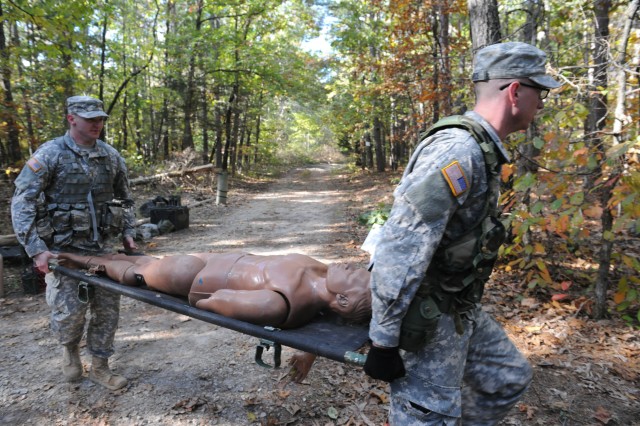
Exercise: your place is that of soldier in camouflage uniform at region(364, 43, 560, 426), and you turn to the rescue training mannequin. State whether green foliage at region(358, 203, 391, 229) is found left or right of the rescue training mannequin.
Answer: right

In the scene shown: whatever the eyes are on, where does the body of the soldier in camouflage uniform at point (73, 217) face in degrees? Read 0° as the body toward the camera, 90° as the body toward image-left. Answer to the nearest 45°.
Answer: approximately 315°

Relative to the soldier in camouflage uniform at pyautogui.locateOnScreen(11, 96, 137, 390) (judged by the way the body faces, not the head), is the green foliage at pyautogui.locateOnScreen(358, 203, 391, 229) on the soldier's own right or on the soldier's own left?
on the soldier's own left

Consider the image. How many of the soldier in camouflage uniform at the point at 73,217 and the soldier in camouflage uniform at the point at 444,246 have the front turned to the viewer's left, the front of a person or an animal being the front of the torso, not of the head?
0

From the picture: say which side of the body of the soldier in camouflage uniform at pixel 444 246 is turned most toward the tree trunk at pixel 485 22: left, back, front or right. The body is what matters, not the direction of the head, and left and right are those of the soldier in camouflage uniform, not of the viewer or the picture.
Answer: left

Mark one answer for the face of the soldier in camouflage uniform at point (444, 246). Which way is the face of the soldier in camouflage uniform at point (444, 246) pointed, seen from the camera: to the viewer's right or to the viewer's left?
to the viewer's right

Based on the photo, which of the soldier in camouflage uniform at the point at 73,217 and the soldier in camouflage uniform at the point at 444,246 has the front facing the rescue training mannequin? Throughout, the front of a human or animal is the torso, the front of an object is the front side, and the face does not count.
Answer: the soldier in camouflage uniform at the point at 73,217

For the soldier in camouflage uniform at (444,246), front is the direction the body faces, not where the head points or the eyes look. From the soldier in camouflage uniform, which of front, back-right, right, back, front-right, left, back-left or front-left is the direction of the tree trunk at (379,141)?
left

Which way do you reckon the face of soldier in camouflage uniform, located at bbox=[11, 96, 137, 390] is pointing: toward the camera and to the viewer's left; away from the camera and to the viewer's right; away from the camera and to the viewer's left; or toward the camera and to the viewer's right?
toward the camera and to the viewer's right

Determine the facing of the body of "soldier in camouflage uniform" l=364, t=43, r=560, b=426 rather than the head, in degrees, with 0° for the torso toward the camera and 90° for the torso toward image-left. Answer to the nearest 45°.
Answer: approximately 270°
